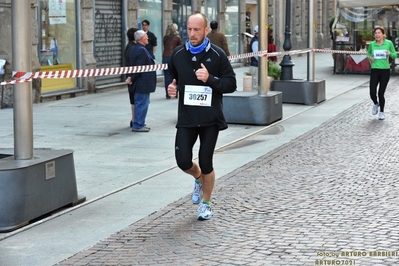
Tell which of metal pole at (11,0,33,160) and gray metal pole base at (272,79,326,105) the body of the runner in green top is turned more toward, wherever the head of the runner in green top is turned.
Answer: the metal pole

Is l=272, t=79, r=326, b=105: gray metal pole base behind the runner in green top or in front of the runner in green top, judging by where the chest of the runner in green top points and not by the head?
behind

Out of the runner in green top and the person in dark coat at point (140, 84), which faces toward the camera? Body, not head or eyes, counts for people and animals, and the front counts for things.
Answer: the runner in green top

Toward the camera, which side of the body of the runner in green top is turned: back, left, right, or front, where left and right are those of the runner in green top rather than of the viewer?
front

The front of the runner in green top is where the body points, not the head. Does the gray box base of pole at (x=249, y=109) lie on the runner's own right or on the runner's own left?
on the runner's own right

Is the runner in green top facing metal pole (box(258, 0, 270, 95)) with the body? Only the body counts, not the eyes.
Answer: no

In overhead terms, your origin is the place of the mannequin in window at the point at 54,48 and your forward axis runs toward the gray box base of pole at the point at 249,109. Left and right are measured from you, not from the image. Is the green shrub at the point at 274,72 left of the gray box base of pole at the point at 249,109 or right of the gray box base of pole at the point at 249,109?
left

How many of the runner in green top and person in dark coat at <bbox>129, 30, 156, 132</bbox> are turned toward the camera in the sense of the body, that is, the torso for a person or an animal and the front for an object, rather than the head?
1

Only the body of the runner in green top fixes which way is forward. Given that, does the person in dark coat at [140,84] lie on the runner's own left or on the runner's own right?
on the runner's own right

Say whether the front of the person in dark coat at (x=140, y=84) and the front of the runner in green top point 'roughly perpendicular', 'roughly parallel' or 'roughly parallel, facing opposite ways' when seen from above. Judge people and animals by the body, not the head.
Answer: roughly perpendicular

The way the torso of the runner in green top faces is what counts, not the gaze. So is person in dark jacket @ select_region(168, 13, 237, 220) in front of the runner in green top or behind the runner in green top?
in front
